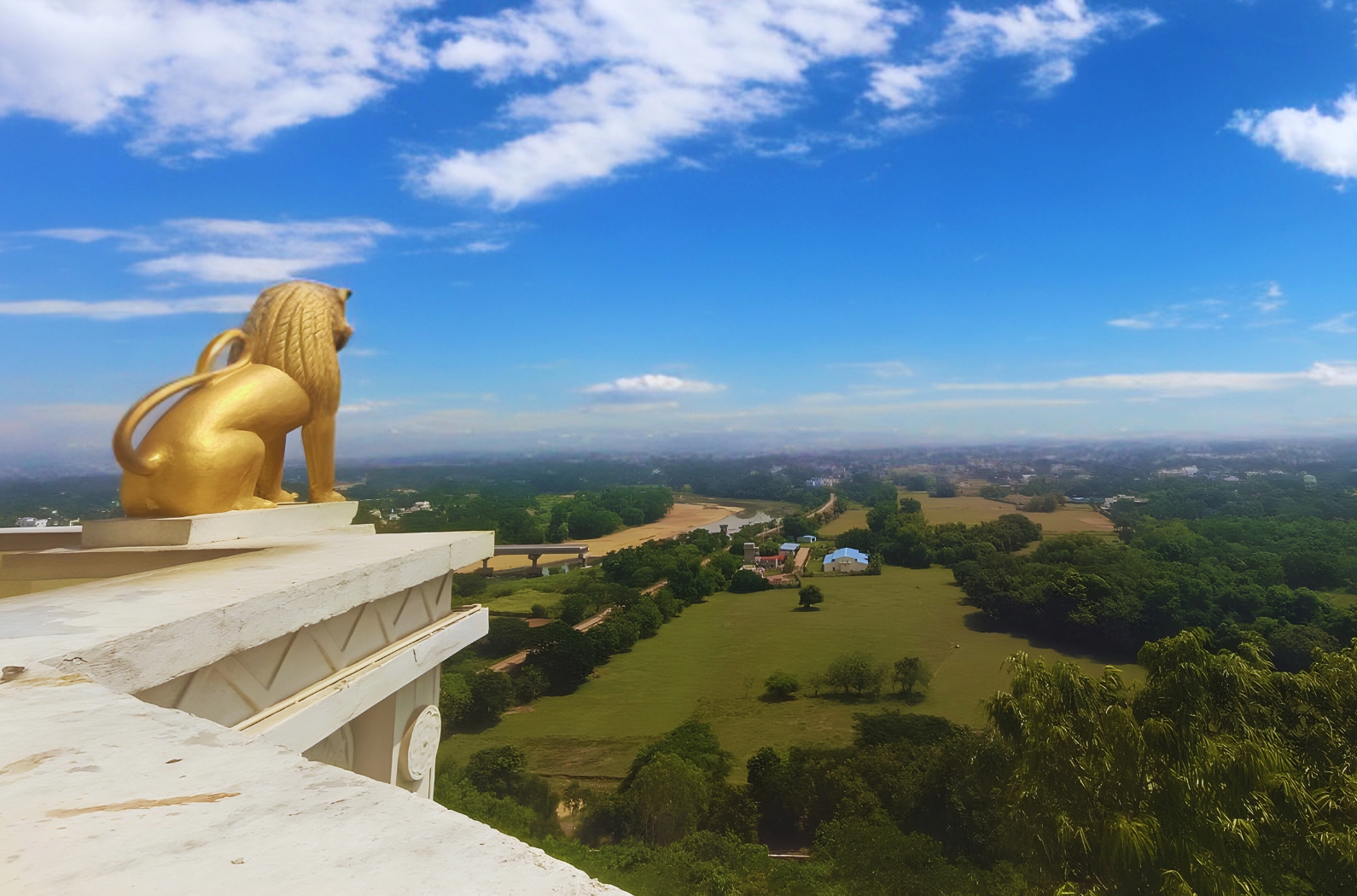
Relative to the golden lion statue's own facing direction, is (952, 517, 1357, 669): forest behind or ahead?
ahead

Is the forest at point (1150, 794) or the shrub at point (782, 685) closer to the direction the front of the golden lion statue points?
the shrub

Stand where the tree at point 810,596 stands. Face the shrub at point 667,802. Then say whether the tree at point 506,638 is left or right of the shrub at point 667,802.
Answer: right

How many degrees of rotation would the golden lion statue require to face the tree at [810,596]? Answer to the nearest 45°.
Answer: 0° — it already faces it

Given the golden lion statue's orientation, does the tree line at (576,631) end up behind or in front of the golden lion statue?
in front

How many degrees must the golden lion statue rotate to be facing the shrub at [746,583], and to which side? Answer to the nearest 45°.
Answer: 0° — it already faces it

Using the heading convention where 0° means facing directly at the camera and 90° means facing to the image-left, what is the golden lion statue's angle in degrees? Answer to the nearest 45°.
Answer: approximately 225°
